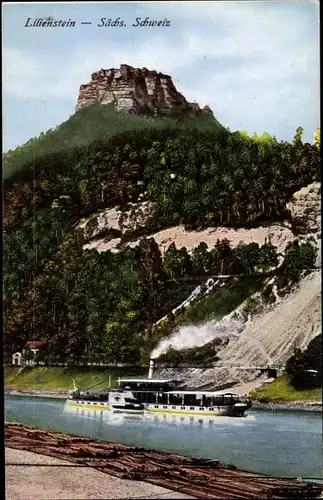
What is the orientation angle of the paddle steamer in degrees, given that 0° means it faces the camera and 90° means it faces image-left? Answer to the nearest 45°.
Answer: approximately 90°
